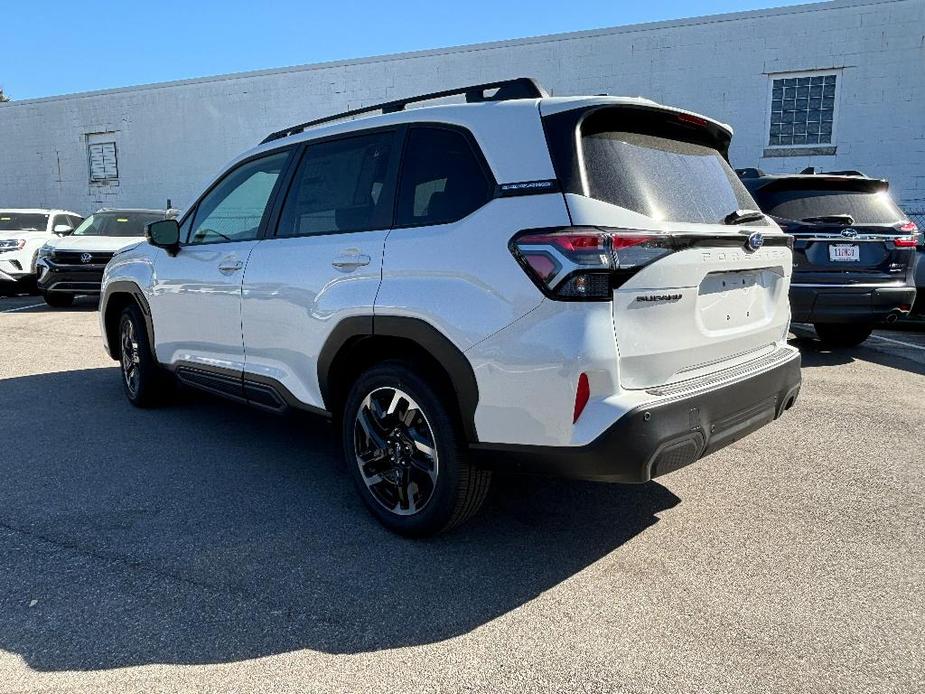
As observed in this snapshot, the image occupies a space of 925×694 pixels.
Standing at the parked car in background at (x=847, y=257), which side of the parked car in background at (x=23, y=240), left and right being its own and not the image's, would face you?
left

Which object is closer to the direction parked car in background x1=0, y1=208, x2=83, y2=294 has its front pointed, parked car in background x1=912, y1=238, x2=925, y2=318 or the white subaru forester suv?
the white subaru forester suv

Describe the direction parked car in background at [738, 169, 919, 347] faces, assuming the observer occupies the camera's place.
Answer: facing away from the viewer

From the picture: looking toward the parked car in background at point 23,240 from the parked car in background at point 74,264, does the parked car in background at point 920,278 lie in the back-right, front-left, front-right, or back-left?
back-right

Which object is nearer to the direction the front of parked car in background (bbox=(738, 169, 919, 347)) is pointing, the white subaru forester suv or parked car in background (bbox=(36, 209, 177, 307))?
the parked car in background

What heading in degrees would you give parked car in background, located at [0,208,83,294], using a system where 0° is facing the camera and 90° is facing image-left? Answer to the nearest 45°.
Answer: approximately 45°

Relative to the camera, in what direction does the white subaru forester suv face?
facing away from the viewer and to the left of the viewer

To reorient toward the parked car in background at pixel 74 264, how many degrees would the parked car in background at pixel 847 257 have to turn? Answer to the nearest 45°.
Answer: approximately 90° to its left

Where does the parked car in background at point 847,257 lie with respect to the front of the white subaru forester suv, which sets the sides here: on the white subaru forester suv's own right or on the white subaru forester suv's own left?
on the white subaru forester suv's own right

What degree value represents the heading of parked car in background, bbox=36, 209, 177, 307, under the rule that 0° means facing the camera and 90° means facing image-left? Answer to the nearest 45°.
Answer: approximately 45°

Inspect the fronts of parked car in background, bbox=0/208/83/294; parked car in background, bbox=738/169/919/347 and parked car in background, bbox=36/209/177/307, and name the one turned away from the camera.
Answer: parked car in background, bbox=738/169/919/347

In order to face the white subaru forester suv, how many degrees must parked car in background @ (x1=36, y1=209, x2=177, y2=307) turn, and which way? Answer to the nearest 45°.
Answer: approximately 45° to its left

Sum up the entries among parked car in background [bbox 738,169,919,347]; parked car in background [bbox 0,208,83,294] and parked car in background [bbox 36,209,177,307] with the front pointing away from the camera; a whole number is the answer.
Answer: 1

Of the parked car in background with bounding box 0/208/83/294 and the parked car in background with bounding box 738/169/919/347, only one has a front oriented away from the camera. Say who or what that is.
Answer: the parked car in background with bounding box 738/169/919/347

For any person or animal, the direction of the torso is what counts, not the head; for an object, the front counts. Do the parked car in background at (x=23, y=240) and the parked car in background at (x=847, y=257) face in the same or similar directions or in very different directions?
very different directions

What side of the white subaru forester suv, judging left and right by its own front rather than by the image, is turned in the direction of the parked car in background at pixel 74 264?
front

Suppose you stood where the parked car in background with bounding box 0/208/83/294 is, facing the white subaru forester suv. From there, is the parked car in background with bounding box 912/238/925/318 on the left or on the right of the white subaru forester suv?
left
